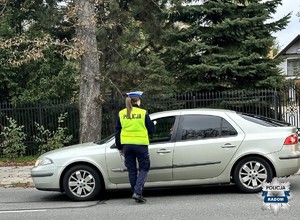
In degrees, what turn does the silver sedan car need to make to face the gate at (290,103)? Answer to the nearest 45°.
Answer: approximately 135° to its right

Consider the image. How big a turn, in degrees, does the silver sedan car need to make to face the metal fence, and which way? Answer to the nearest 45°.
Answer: approximately 90° to its right

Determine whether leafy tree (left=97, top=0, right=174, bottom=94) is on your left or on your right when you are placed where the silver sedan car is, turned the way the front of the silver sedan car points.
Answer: on your right

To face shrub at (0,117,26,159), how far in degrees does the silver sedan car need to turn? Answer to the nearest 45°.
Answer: approximately 45° to its right

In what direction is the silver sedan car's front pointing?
to the viewer's left

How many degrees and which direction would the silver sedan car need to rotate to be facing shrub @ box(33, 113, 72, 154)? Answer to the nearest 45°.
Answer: approximately 45° to its right

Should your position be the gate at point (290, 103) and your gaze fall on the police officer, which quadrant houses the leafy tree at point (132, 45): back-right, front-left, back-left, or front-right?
front-right

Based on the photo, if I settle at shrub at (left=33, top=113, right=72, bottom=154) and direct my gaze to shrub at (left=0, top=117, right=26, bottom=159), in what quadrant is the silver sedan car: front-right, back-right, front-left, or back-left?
back-left

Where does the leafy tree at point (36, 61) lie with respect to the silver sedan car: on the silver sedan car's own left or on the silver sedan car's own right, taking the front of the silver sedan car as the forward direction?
on the silver sedan car's own right
